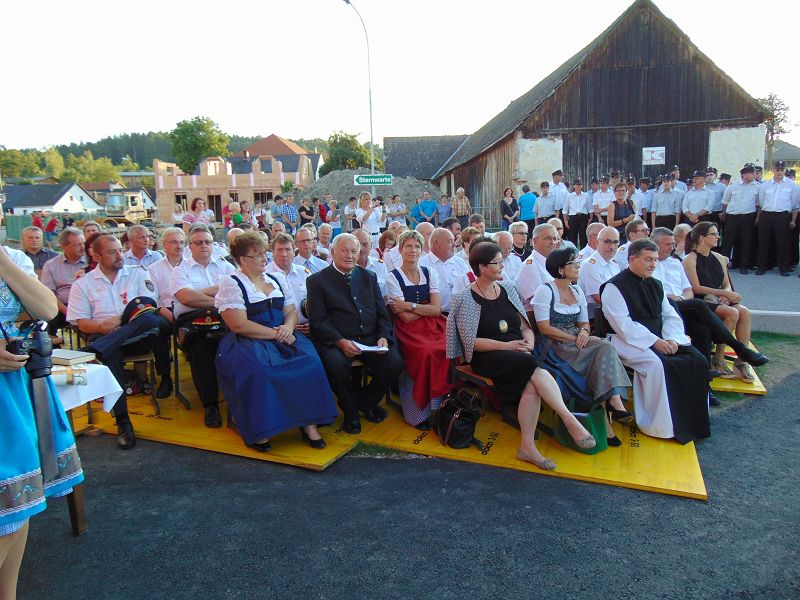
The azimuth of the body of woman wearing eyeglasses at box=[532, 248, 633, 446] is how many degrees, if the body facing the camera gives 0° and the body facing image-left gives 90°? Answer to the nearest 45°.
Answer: approximately 315°

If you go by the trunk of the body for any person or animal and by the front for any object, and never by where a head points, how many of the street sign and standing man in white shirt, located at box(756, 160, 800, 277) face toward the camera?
2

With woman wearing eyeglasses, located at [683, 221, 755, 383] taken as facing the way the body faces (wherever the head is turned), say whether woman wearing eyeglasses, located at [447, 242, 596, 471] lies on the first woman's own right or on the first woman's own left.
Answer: on the first woman's own right

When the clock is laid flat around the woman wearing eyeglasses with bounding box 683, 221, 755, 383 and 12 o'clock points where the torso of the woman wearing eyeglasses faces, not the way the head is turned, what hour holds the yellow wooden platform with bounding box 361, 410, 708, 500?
The yellow wooden platform is roughly at 2 o'clock from the woman wearing eyeglasses.

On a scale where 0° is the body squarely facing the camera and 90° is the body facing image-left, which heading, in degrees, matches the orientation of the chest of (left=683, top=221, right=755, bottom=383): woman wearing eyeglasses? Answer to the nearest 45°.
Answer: approximately 315°

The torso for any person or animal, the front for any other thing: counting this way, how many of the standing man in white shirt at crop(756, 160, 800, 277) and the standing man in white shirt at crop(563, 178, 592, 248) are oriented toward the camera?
2

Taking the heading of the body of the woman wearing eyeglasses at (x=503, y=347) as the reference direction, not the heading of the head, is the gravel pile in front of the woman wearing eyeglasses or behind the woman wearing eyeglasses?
behind

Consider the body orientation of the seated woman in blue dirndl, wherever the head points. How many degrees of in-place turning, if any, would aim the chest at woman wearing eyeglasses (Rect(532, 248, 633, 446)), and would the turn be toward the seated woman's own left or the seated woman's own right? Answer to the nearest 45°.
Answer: approximately 45° to the seated woman's own left

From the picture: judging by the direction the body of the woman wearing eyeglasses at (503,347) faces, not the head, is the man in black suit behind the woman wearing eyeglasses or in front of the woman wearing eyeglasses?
behind
